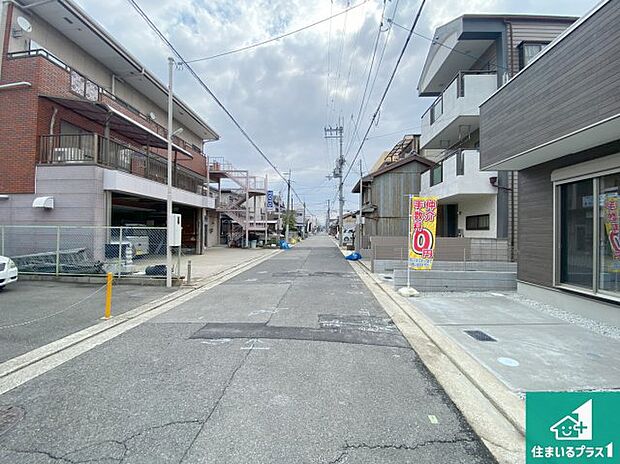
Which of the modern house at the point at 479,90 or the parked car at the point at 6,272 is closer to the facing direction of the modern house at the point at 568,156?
the parked car

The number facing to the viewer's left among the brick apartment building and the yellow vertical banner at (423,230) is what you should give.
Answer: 0

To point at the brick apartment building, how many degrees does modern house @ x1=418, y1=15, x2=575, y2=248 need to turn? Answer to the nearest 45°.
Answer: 0° — it already faces it

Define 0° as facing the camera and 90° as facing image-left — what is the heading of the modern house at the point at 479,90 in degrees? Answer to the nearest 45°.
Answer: approximately 45°

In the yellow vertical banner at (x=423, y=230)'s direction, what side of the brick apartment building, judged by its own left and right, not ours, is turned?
front

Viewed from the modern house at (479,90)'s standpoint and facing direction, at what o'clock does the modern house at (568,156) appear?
the modern house at (568,156) is roughly at 10 o'clock from the modern house at (479,90).

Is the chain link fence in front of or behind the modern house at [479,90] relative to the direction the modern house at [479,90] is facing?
in front

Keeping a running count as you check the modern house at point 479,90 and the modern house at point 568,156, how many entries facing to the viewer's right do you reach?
0

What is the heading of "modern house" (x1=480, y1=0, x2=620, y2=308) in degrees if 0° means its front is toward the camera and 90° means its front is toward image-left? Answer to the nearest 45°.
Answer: approximately 45°

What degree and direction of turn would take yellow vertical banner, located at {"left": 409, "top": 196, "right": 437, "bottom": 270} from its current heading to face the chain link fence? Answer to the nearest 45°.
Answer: approximately 90° to its right

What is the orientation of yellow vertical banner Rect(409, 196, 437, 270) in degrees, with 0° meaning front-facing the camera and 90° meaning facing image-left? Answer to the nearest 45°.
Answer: approximately 0°

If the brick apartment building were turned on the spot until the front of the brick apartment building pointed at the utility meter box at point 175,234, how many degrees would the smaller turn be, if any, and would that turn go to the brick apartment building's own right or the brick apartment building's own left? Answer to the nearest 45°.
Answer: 0° — it already faces it
